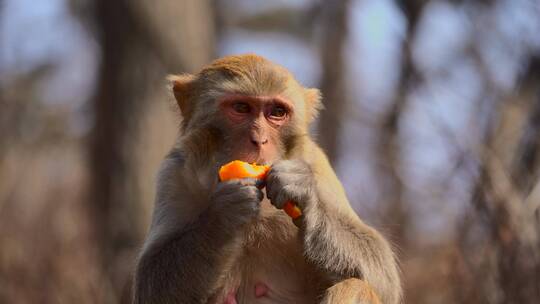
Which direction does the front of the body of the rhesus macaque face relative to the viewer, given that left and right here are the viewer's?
facing the viewer
